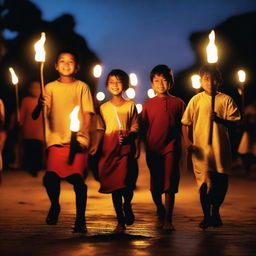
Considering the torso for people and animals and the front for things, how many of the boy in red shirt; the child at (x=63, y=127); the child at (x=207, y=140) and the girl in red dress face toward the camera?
4

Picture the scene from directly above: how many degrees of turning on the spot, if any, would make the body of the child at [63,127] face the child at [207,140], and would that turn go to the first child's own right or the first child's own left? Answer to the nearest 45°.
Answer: approximately 90° to the first child's own left

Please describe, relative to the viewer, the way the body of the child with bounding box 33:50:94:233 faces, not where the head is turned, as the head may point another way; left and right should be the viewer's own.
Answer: facing the viewer

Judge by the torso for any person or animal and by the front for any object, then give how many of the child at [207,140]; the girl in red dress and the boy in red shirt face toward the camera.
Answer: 3

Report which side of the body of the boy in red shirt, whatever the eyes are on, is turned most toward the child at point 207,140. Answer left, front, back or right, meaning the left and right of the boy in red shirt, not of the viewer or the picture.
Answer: left

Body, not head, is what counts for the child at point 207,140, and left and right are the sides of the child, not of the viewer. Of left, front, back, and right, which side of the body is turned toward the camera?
front

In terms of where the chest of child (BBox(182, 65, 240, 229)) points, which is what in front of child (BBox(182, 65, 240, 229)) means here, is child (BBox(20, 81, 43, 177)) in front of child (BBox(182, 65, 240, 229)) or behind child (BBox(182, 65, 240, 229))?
behind

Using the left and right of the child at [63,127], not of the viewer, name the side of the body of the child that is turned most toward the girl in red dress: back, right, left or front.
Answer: left
